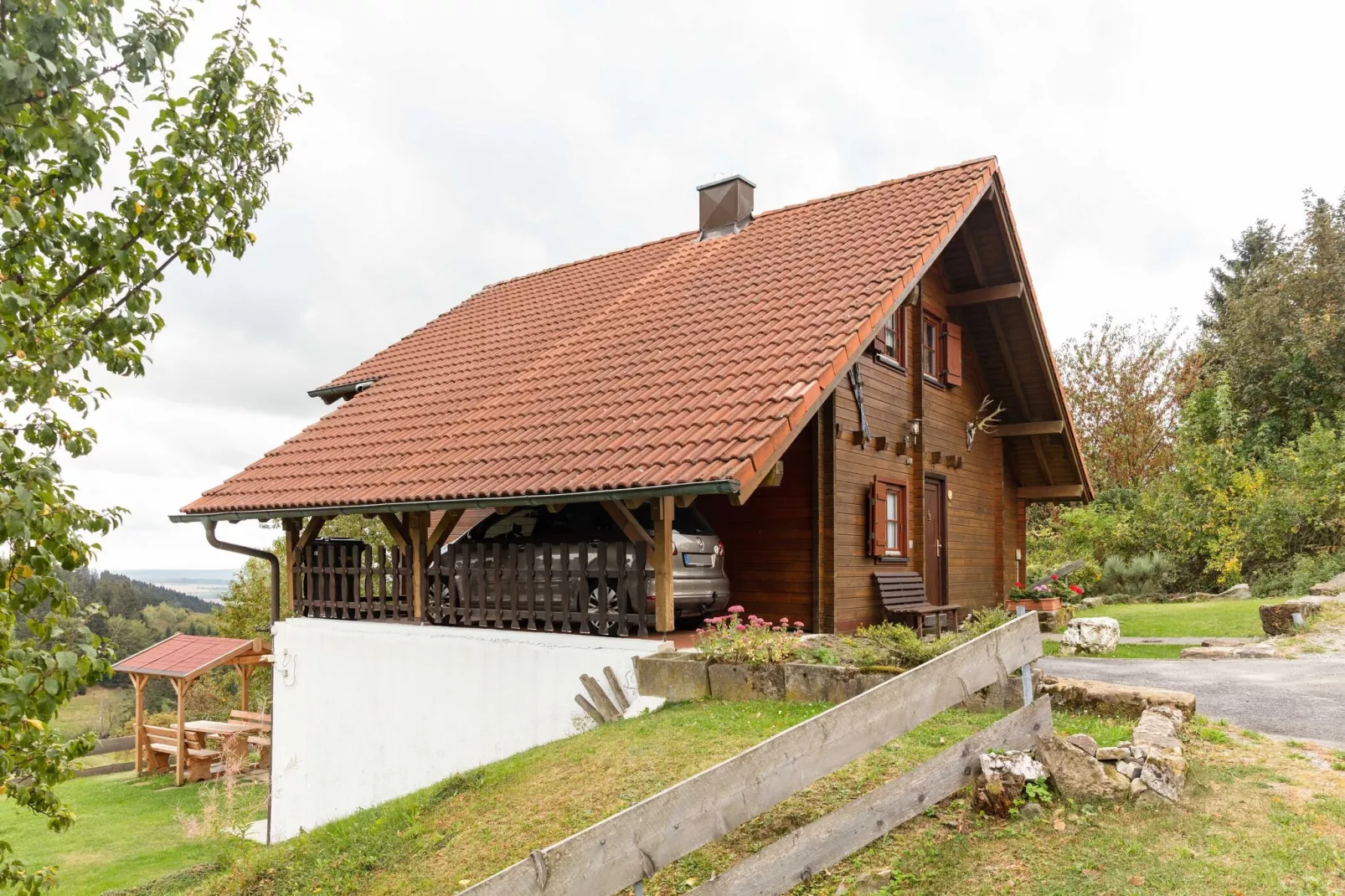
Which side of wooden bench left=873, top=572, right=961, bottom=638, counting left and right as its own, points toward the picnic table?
back

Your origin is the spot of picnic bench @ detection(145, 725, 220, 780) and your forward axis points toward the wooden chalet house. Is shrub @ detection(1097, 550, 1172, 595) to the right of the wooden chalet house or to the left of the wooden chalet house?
left

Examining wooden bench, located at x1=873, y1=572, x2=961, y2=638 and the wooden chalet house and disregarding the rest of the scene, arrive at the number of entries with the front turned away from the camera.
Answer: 0

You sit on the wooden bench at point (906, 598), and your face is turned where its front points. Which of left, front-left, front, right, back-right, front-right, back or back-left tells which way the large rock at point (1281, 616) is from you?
left

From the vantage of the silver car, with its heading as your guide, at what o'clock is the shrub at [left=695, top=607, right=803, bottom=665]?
The shrub is roughly at 7 o'clock from the silver car.

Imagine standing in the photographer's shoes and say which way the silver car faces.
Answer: facing away from the viewer and to the left of the viewer

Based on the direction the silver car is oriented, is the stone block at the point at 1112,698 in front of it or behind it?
behind

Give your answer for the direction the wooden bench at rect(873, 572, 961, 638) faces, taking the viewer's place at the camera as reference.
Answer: facing the viewer and to the right of the viewer

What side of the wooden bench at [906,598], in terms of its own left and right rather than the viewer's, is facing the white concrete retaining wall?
right

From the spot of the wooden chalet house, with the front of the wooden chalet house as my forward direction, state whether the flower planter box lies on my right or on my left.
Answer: on my left
